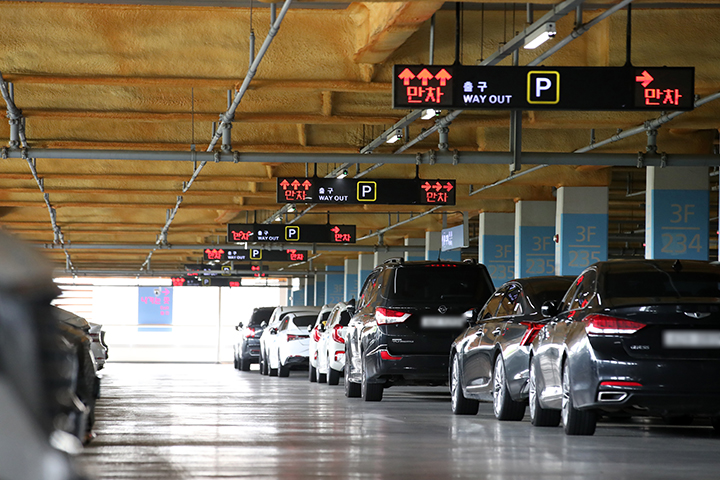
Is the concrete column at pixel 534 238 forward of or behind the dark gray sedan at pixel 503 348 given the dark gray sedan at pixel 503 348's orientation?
forward

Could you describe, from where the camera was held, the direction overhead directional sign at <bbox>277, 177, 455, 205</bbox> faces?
facing the viewer

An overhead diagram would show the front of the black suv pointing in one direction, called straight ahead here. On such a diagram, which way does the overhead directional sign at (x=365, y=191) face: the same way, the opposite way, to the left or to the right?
the opposite way

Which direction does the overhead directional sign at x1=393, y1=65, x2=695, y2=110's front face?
toward the camera

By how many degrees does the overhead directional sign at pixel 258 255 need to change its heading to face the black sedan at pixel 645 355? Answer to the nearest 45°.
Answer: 0° — it already faces it

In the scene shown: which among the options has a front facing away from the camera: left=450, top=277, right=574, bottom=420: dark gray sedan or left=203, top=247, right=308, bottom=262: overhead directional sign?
the dark gray sedan

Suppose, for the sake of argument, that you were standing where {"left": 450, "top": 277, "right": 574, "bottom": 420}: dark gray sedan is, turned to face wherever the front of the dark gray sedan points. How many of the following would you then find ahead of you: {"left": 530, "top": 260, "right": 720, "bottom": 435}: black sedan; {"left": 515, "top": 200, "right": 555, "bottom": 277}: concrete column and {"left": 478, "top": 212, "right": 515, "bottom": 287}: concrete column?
2

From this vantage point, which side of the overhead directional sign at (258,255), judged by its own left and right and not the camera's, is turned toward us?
front

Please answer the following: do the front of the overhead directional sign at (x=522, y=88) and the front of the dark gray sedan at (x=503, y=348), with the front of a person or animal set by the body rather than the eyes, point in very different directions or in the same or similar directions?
very different directions

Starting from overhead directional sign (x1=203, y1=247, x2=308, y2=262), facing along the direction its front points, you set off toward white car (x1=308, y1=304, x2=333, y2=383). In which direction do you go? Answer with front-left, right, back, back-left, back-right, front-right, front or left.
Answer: front

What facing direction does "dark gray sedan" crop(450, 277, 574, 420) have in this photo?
away from the camera

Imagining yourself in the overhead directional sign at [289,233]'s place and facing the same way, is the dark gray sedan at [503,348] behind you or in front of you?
in front

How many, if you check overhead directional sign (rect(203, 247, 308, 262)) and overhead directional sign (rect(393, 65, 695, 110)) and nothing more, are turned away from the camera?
0

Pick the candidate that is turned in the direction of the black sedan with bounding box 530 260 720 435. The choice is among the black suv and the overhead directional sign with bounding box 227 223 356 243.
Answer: the overhead directional sign

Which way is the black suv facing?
away from the camera
